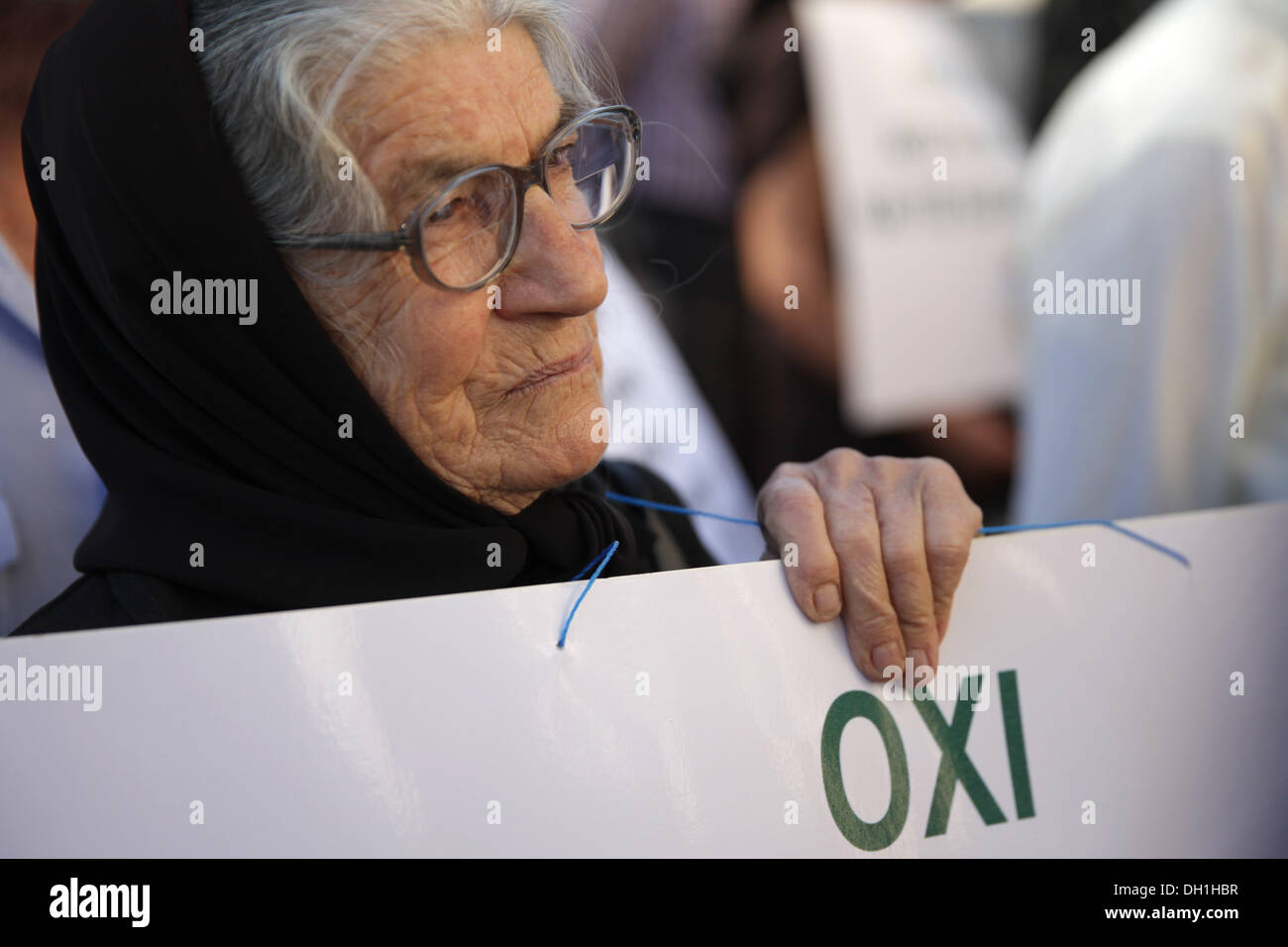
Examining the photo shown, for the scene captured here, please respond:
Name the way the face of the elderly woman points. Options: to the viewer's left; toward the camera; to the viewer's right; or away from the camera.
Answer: to the viewer's right

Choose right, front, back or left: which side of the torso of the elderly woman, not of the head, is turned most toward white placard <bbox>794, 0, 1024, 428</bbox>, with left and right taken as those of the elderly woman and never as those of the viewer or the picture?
left

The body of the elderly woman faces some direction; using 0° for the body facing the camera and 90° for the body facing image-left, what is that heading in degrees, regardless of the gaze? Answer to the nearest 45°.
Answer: approximately 315°

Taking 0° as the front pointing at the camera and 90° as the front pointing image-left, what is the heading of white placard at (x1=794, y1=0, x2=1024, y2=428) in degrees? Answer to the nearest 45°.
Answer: approximately 0°

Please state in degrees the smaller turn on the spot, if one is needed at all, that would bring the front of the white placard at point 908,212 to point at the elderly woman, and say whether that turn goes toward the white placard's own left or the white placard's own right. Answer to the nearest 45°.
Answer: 0° — it already faces them
